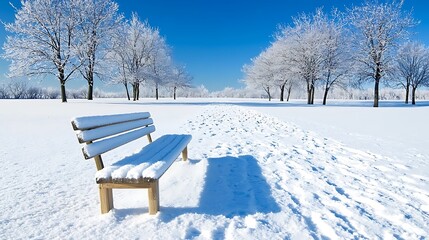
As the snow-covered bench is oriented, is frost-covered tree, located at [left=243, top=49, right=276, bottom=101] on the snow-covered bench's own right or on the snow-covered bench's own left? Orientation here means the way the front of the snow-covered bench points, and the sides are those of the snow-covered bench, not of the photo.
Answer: on the snow-covered bench's own left

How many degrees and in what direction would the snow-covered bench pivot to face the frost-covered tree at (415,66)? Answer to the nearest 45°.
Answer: approximately 90° to its left

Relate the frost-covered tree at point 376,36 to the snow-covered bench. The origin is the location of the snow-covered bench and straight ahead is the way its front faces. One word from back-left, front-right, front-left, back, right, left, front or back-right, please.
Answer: left

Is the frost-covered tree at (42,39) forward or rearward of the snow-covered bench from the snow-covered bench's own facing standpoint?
rearward

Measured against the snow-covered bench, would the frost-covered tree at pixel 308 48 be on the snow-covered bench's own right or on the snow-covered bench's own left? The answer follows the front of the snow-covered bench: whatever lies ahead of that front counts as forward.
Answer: on the snow-covered bench's own left

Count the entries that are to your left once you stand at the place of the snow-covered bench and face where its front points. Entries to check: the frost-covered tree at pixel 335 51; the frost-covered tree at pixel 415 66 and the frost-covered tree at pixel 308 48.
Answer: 3

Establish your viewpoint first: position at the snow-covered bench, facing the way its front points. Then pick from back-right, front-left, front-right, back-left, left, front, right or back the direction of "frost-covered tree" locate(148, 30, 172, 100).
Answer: back-left

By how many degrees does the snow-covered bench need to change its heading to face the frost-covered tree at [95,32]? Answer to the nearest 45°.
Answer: approximately 135° to its left

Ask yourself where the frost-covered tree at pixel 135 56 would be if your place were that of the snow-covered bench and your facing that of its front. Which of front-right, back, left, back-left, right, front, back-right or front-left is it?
back-left

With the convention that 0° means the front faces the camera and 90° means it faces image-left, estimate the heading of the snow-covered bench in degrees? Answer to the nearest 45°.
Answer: approximately 315°

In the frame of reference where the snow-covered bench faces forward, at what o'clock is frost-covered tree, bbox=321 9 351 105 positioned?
The frost-covered tree is roughly at 9 o'clock from the snow-covered bench.
